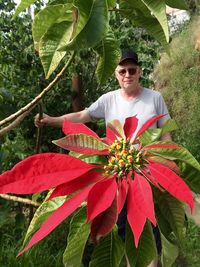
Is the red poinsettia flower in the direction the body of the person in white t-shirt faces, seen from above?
yes

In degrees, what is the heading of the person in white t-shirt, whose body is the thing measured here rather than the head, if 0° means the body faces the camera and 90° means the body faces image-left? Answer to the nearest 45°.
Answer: approximately 0°
